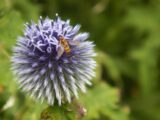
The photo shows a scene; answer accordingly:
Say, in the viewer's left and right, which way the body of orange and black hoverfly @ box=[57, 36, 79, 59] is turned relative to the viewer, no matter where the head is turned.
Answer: facing away from the viewer and to the left of the viewer
